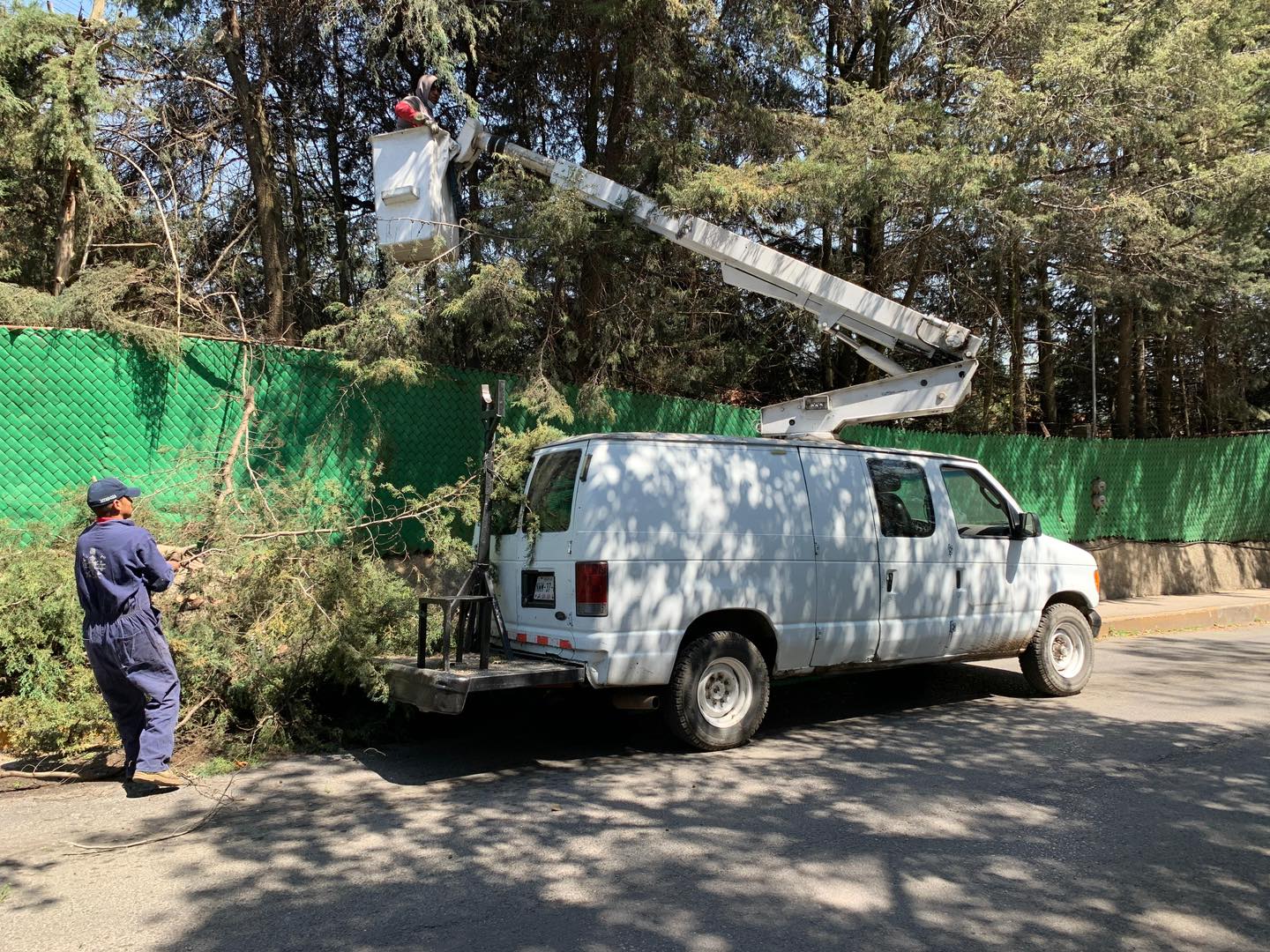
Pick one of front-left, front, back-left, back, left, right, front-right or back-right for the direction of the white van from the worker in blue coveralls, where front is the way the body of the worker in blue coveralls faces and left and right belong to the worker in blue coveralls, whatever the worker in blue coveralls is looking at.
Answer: front-right

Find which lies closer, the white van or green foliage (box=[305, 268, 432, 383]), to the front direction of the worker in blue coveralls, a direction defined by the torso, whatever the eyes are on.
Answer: the green foliage

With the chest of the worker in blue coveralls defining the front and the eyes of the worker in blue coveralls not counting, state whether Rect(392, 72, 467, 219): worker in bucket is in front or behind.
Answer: in front

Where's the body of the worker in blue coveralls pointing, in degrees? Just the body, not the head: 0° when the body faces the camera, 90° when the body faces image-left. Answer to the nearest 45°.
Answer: approximately 225°

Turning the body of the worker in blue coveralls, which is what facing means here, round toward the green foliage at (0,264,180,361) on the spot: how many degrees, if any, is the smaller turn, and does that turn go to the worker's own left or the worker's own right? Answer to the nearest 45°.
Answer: approximately 45° to the worker's own left

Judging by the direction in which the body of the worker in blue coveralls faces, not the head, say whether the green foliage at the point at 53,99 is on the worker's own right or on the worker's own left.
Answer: on the worker's own left

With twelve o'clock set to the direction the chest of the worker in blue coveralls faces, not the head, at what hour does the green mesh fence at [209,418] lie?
The green mesh fence is roughly at 11 o'clock from the worker in blue coveralls.
